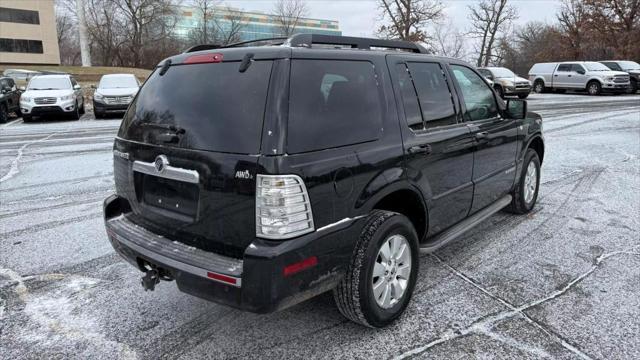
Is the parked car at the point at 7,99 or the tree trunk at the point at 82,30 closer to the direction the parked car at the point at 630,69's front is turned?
the parked car

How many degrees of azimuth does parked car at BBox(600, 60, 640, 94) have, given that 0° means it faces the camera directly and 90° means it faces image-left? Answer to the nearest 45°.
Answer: approximately 315°

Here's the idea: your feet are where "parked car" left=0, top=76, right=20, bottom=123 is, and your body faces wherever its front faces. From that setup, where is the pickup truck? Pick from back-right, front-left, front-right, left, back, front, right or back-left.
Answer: back-left

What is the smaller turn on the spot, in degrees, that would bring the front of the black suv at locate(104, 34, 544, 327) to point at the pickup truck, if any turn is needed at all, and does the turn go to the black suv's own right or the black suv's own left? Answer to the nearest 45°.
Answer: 0° — it already faces it

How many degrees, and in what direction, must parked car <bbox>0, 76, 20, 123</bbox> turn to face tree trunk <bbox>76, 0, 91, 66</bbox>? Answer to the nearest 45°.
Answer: approximately 135° to its right

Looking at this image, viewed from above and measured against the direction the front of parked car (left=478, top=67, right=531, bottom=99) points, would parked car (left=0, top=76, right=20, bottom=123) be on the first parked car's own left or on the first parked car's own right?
on the first parked car's own right

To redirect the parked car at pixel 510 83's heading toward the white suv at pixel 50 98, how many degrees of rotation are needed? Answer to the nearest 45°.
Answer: approximately 90° to its right

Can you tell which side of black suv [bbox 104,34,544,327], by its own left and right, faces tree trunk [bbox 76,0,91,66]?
left

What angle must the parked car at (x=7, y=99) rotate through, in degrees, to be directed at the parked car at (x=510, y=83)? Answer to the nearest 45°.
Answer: approximately 135° to its left

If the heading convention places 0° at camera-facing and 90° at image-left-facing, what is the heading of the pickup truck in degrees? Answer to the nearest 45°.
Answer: approximately 315°

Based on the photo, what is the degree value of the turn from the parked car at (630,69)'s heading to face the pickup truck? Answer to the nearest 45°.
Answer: approximately 90° to its right

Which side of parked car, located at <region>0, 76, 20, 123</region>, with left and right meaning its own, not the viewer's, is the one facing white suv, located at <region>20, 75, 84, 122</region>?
left

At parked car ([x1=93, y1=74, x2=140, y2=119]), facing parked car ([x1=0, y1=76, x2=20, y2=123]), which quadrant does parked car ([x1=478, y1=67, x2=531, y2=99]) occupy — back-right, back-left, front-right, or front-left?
back-right
